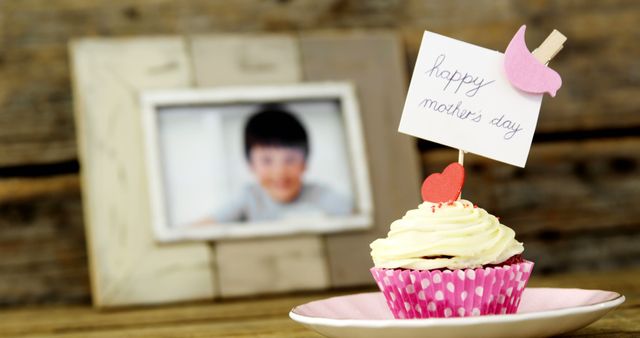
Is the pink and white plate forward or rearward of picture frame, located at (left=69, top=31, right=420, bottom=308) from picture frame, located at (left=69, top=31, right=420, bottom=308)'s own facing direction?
forward

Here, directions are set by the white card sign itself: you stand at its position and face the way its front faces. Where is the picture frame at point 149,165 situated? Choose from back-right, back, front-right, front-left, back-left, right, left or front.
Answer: back-right

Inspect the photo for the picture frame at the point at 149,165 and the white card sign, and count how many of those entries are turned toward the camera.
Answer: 2

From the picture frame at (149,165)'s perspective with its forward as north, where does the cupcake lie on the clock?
The cupcake is roughly at 11 o'clock from the picture frame.

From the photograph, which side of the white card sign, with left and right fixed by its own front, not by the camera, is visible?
front

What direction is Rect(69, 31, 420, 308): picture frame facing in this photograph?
toward the camera

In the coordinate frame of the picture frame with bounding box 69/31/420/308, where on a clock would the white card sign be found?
The white card sign is roughly at 11 o'clock from the picture frame.
